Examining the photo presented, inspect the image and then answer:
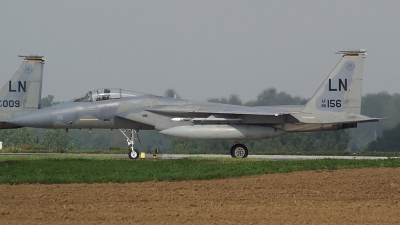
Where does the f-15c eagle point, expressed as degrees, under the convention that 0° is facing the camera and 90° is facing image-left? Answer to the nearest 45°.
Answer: approximately 90°
